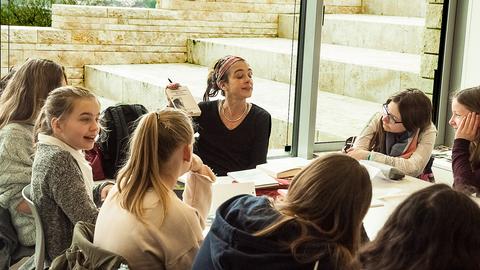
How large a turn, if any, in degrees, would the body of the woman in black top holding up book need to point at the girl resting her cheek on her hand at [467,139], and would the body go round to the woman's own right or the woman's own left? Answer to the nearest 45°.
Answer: approximately 90° to the woman's own left

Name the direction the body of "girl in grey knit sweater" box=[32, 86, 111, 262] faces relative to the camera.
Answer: to the viewer's right

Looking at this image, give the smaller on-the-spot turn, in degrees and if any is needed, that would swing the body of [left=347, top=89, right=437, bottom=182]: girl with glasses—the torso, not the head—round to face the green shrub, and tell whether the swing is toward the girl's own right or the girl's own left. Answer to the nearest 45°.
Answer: approximately 45° to the girl's own right

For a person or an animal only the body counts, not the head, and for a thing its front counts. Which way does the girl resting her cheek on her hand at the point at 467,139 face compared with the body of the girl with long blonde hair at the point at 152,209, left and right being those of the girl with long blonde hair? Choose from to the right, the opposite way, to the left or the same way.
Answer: to the left

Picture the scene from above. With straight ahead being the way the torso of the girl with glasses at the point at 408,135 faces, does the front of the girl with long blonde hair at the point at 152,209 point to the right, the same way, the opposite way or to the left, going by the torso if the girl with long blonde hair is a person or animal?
the opposite way

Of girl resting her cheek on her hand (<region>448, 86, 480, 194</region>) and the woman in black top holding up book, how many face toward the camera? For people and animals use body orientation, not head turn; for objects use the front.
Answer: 1

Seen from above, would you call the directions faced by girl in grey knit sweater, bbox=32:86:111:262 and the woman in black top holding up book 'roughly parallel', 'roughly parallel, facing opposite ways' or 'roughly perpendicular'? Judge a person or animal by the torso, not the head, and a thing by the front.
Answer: roughly perpendicular

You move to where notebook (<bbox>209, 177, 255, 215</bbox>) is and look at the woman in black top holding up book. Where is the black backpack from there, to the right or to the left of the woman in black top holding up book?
left

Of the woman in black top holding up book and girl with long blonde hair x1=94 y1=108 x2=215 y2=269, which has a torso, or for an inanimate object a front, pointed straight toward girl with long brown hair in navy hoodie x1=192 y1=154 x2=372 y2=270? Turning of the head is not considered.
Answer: the woman in black top holding up book

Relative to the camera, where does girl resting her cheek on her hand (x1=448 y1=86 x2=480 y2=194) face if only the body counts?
to the viewer's left

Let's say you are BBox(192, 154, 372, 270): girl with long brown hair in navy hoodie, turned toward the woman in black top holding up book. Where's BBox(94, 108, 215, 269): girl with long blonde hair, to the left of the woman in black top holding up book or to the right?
left

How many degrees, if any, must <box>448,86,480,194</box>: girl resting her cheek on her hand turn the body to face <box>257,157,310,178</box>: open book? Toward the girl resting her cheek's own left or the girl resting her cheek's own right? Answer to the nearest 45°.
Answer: approximately 45° to the girl resting her cheek's own left

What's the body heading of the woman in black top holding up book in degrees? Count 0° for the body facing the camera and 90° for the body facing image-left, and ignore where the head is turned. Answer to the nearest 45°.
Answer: approximately 0°

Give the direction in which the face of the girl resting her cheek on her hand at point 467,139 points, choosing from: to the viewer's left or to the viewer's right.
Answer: to the viewer's left

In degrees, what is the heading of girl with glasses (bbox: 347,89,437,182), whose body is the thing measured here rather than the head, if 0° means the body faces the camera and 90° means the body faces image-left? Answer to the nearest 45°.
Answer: approximately 45°
